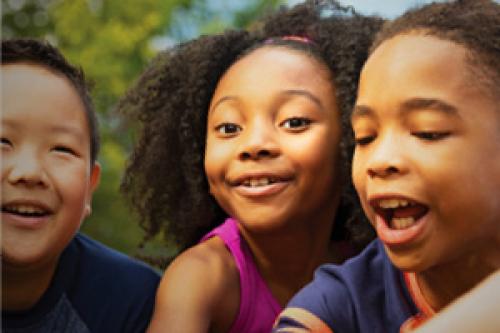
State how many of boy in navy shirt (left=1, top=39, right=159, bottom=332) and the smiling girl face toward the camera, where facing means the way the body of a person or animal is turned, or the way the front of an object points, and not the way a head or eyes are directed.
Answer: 2

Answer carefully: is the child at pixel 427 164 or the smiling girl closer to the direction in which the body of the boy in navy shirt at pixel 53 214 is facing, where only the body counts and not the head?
the child

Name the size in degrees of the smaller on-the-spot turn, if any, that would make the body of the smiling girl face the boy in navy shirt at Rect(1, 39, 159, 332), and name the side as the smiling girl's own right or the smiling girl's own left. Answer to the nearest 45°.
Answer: approximately 45° to the smiling girl's own right

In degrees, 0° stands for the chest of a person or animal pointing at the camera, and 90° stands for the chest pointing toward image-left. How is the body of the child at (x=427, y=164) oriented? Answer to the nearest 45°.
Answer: approximately 45°

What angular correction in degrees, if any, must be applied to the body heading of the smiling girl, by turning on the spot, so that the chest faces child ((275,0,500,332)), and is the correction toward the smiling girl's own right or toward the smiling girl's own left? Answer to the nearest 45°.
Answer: approximately 45° to the smiling girl's own left

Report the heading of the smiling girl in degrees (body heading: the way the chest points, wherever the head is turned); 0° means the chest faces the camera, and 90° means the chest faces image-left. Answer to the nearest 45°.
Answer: approximately 0°

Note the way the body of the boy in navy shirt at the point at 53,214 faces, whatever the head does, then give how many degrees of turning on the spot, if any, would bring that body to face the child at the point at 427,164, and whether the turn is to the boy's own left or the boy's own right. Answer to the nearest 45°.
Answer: approximately 45° to the boy's own left

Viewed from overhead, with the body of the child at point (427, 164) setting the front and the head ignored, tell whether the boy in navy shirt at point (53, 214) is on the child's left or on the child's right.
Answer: on the child's right

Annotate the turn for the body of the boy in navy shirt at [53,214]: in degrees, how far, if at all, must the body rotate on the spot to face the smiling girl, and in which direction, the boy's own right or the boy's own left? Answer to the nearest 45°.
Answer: approximately 90° to the boy's own left

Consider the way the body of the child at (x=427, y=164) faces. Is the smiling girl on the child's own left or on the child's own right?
on the child's own right
